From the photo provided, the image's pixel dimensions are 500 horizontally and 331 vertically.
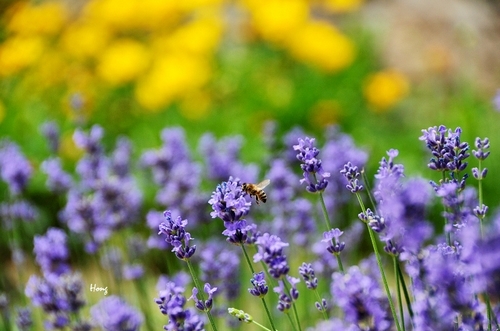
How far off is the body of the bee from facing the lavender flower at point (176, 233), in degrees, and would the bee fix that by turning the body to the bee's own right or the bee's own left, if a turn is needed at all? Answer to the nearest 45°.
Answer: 0° — it already faces it

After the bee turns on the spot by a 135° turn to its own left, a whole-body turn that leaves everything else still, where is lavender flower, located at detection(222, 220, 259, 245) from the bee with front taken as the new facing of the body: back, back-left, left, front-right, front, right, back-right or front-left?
back-right

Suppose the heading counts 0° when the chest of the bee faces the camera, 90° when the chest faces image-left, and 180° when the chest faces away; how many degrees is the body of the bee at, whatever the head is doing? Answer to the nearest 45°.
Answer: approximately 90°

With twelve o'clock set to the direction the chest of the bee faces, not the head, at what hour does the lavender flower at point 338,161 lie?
The lavender flower is roughly at 4 o'clock from the bee.

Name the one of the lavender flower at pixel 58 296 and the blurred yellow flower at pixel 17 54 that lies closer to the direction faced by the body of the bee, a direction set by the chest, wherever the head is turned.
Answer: the lavender flower

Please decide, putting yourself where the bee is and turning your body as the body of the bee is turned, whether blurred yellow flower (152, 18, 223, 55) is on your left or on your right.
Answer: on your right

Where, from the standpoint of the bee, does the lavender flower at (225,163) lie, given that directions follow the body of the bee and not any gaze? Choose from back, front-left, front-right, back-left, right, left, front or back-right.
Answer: right

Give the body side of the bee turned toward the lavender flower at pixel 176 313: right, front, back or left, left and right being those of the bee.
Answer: left
